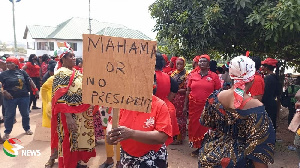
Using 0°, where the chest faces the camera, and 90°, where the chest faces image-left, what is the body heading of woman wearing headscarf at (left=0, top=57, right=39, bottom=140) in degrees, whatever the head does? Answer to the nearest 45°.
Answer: approximately 0°

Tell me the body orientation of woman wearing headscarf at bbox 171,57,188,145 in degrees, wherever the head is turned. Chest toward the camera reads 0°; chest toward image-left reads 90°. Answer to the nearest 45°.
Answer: approximately 45°

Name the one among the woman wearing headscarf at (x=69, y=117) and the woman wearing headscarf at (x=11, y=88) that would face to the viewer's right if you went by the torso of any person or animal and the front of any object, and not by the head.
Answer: the woman wearing headscarf at (x=69, y=117)

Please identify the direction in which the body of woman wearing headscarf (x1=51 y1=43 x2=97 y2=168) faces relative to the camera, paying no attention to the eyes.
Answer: to the viewer's right

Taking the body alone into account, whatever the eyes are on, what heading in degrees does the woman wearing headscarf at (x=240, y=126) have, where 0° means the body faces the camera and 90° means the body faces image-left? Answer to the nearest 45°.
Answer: approximately 180°
